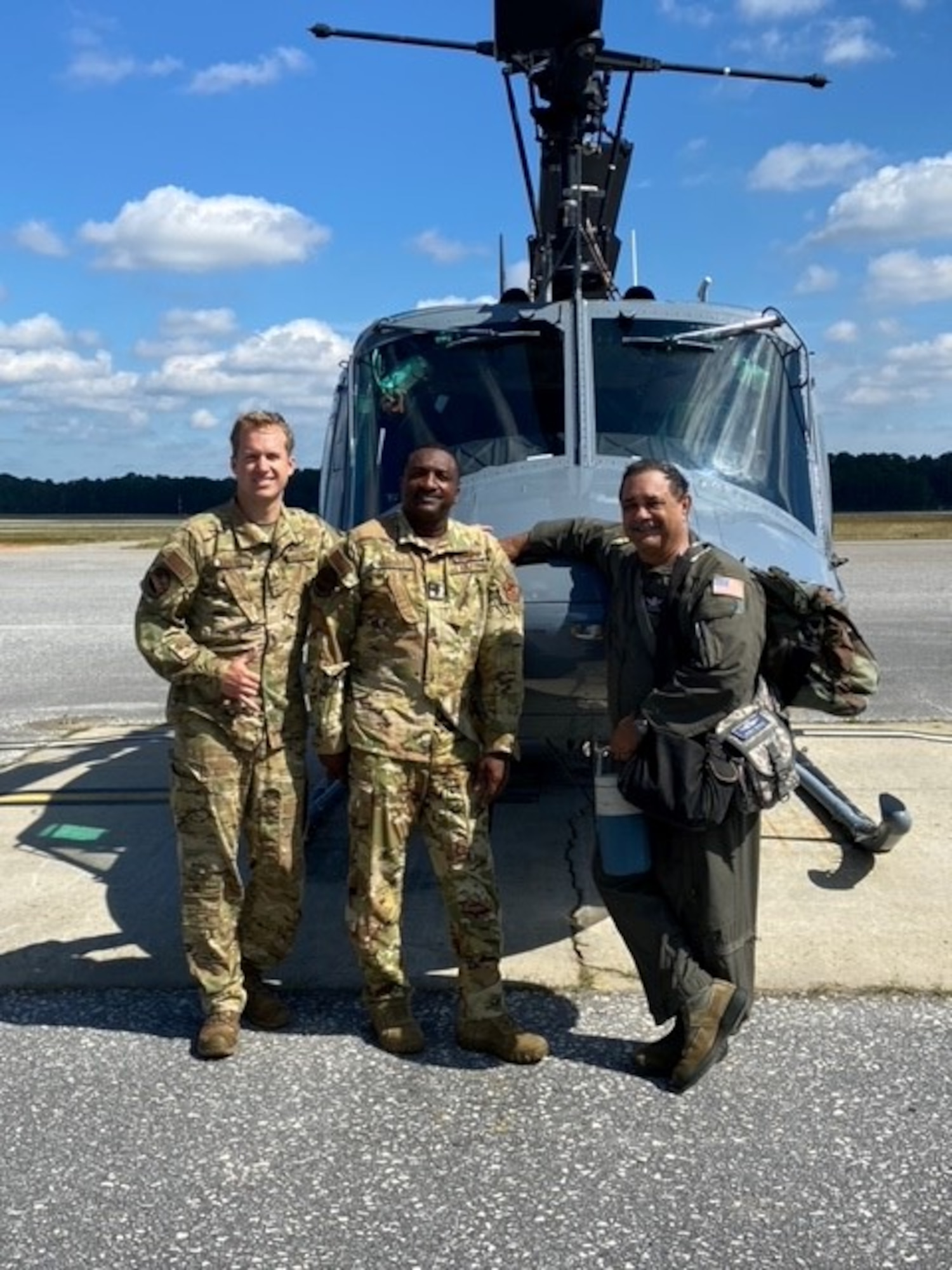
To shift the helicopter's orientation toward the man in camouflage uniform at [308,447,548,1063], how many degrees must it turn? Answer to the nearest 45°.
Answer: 0° — it already faces them

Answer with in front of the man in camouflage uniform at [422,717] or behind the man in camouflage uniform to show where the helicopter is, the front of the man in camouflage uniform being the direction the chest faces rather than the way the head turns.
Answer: behind

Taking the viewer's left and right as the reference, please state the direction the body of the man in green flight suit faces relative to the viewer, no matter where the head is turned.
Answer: facing the viewer and to the left of the viewer

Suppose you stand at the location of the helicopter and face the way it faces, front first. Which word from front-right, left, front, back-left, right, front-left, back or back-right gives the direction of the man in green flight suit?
front

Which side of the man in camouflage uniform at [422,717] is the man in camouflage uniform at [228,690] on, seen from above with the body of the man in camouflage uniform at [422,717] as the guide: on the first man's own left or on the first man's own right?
on the first man's own right

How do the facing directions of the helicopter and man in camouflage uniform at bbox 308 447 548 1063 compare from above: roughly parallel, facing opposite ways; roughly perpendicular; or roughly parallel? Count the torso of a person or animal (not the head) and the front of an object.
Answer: roughly parallel

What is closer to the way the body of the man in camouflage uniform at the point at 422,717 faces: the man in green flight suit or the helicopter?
the man in green flight suit

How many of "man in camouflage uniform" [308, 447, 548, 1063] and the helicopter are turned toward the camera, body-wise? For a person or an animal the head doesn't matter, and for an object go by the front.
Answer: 2

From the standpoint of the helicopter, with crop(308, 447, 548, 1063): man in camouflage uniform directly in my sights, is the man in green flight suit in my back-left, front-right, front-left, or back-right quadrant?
front-left

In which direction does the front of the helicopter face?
toward the camera

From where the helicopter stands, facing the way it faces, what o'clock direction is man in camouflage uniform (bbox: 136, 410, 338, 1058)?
The man in camouflage uniform is roughly at 1 o'clock from the helicopter.
